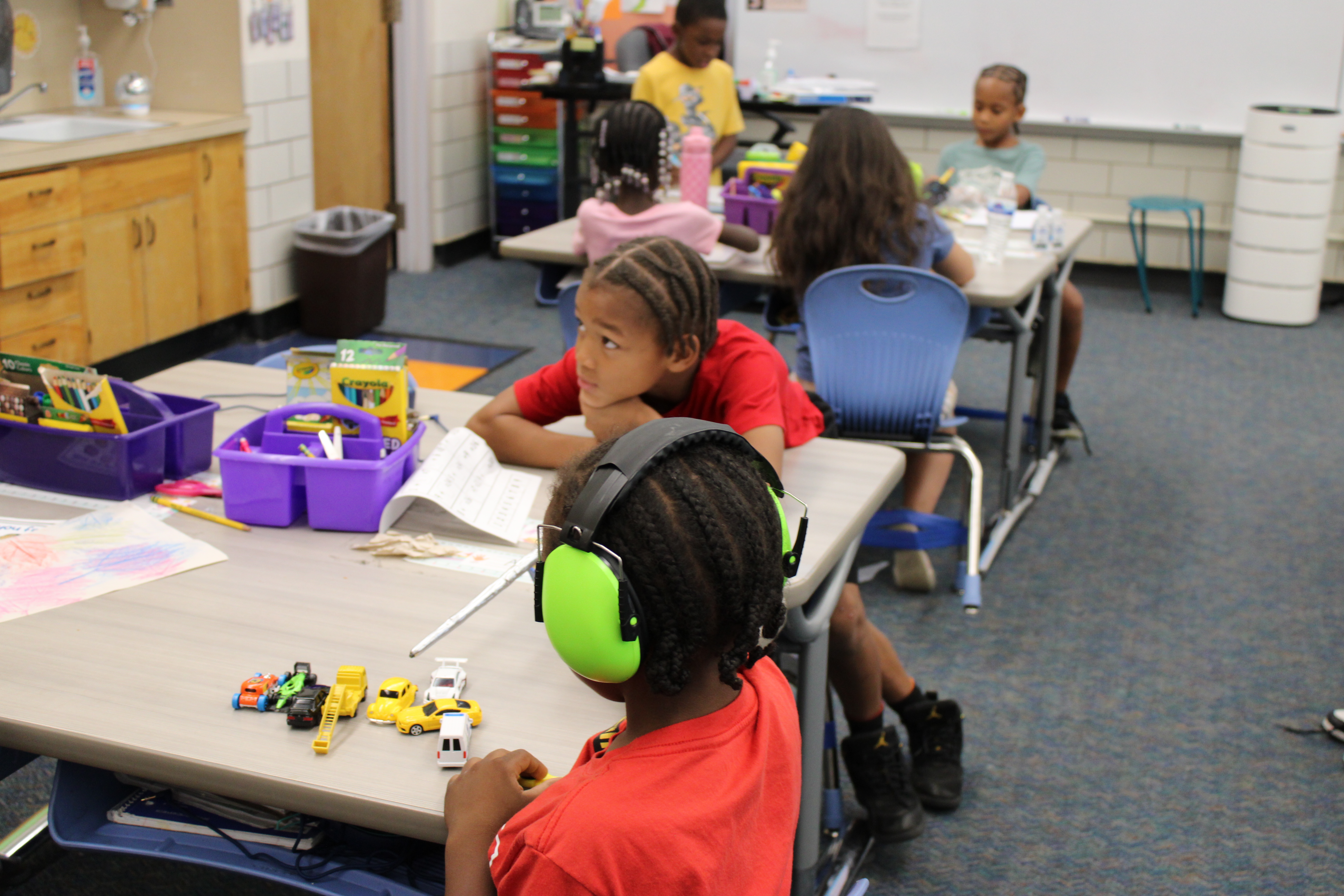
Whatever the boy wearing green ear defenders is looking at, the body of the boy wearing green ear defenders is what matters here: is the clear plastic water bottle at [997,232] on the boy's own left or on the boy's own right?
on the boy's own right

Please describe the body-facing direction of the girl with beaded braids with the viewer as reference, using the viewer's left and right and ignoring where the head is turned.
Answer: facing away from the viewer

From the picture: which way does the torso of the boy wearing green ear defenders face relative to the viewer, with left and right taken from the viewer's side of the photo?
facing away from the viewer and to the left of the viewer

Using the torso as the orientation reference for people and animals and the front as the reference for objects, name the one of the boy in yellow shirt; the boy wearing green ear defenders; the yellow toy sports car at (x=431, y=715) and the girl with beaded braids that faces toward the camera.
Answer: the boy in yellow shirt

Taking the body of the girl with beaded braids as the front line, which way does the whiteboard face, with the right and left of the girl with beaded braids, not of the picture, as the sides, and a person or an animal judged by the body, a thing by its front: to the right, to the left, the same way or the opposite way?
the opposite way

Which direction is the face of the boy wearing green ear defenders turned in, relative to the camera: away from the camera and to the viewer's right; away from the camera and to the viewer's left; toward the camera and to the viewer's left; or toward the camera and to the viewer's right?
away from the camera and to the viewer's left

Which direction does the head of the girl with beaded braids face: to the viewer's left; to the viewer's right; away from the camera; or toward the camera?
away from the camera

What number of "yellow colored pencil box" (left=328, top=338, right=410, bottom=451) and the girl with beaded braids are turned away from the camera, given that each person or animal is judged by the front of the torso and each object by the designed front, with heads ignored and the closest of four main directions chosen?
1
